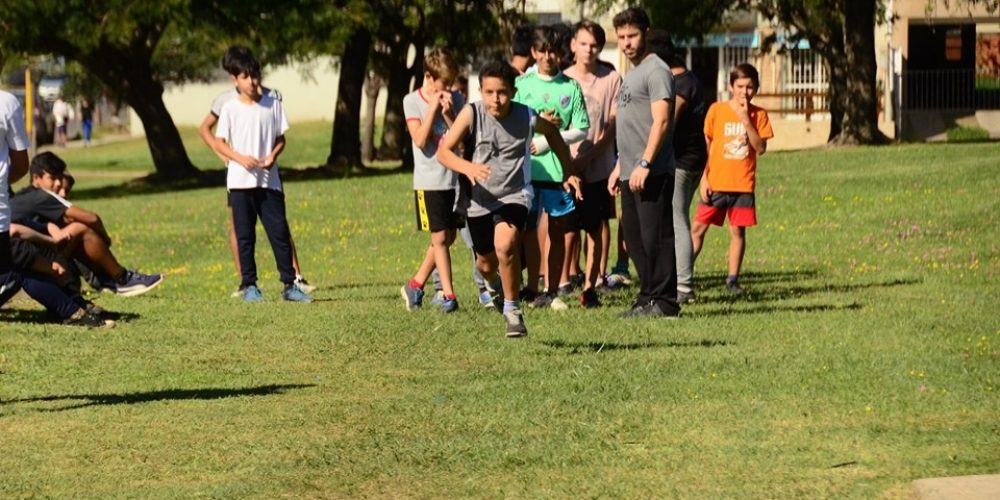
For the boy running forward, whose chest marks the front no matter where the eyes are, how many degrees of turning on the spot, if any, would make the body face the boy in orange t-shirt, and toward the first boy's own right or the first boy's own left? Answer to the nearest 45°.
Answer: approximately 135° to the first boy's own left

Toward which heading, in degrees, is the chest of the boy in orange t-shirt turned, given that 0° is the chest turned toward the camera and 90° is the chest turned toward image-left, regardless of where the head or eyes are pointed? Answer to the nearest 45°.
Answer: approximately 0°

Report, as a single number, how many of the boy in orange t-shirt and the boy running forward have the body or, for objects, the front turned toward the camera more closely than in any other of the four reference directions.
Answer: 2

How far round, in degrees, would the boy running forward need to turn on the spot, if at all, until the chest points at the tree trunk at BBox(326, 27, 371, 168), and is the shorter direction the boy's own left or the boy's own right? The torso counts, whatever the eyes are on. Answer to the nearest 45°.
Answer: approximately 180°

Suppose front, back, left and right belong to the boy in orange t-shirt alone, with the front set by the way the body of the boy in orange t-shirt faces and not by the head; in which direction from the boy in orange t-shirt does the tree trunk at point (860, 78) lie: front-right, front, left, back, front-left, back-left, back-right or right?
back

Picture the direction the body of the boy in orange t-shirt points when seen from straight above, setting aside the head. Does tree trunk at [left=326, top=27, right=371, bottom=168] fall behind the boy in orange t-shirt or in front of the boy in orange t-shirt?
behind

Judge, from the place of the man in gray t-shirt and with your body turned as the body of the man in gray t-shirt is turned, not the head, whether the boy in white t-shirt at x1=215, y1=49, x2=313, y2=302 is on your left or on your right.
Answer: on your right

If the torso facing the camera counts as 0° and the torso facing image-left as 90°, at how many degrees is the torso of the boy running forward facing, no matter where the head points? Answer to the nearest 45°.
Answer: approximately 0°
